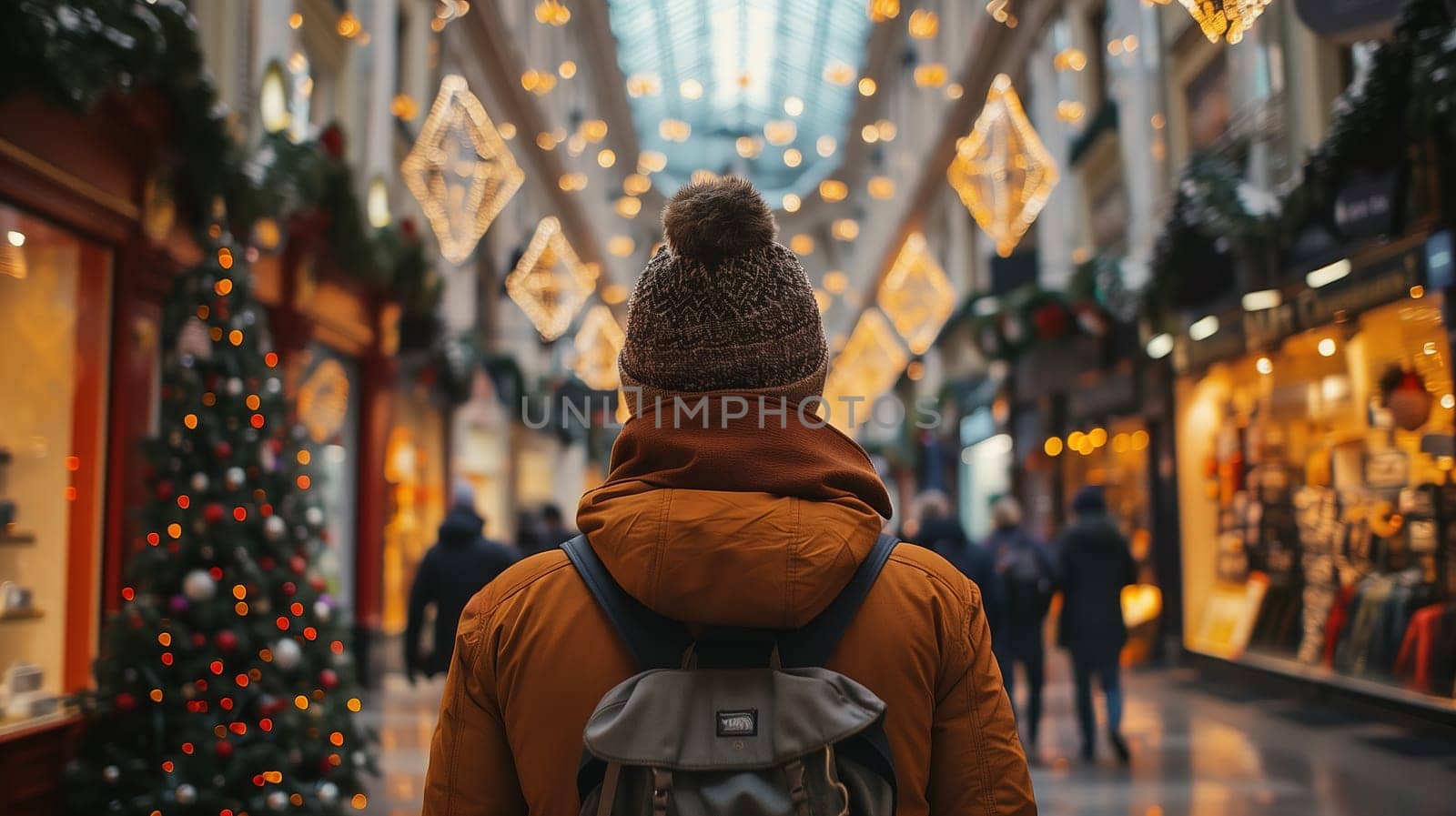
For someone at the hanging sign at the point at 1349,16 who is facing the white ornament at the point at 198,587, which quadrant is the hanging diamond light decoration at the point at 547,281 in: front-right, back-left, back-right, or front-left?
front-right

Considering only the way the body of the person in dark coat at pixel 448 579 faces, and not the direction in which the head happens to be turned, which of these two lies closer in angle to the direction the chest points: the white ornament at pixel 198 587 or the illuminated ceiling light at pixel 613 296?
the illuminated ceiling light

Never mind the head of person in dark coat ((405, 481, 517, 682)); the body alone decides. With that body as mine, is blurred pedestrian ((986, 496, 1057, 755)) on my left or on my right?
on my right

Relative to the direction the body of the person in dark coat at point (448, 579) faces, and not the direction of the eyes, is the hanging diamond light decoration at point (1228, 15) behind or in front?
behind

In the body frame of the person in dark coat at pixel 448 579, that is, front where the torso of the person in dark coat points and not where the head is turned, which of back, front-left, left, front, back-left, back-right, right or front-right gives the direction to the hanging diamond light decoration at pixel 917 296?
front-right

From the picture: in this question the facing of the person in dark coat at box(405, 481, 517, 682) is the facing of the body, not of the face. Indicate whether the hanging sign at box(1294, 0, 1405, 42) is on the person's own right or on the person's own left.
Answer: on the person's own right

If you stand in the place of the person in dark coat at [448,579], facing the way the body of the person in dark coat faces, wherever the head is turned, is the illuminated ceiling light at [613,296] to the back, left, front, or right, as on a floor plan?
front

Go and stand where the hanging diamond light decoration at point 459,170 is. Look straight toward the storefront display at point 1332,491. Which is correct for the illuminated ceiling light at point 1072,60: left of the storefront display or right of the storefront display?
left

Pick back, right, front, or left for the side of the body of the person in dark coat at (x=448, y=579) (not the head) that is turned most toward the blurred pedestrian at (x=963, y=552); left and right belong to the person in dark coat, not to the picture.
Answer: right

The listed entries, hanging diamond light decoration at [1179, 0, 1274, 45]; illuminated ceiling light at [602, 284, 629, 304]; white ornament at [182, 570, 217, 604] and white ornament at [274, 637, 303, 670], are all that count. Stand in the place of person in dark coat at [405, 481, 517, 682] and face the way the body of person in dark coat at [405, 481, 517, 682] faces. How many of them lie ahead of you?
1

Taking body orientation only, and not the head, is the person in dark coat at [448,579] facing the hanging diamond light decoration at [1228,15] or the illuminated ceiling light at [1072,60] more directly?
the illuminated ceiling light

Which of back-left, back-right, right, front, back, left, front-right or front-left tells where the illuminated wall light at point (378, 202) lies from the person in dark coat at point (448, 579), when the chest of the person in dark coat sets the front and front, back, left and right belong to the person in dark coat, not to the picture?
front

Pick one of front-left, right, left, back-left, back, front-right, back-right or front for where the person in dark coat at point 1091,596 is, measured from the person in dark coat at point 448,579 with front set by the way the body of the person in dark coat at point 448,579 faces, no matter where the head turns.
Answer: right

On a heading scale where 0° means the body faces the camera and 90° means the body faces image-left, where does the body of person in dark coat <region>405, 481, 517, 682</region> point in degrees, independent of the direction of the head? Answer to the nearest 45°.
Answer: approximately 180°
